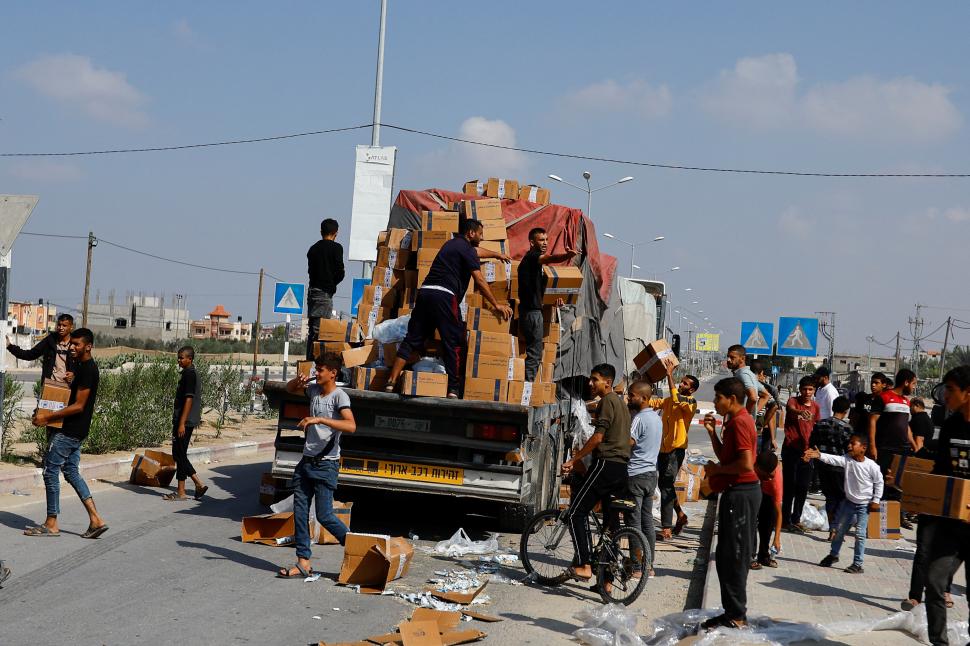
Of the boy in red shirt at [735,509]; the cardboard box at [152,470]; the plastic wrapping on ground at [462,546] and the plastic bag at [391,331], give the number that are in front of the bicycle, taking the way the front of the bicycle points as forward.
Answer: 3

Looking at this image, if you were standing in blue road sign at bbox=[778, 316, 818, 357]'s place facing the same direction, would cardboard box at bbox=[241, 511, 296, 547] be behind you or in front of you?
in front

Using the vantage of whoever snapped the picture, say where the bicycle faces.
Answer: facing away from the viewer and to the left of the viewer

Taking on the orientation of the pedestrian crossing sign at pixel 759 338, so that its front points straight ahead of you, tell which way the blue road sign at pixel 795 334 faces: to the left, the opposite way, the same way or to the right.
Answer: the same way

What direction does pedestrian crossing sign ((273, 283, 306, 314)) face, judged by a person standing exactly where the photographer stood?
facing the viewer

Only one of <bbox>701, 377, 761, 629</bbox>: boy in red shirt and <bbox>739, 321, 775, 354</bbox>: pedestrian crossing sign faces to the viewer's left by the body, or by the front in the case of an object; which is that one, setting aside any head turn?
the boy in red shirt

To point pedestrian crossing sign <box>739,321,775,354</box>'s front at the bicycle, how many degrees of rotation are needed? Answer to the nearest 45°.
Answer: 0° — it already faces it

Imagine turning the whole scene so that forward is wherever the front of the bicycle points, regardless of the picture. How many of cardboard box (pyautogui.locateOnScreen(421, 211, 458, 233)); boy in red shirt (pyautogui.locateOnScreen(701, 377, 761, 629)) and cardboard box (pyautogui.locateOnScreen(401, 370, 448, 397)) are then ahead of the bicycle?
2

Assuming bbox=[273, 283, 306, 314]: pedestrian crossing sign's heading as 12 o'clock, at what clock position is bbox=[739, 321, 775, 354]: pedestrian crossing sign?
bbox=[739, 321, 775, 354]: pedestrian crossing sign is roughly at 9 o'clock from bbox=[273, 283, 306, 314]: pedestrian crossing sign.

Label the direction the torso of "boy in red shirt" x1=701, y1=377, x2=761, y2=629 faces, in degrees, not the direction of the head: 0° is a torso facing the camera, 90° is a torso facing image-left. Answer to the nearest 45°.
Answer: approximately 90°

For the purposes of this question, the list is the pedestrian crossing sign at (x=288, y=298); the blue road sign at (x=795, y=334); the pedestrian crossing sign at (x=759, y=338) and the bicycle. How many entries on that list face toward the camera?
3

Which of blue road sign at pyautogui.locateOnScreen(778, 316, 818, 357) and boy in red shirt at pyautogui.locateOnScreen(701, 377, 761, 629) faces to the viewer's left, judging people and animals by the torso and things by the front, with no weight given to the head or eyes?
the boy in red shirt

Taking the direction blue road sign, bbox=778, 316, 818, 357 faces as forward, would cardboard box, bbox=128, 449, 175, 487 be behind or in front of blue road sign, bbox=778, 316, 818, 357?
in front

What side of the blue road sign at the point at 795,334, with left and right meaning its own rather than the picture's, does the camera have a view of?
front

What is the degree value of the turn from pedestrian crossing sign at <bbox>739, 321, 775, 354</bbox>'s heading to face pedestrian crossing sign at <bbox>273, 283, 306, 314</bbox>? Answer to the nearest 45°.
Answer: approximately 45° to its right

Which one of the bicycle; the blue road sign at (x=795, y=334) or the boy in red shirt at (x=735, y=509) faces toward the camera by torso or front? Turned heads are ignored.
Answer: the blue road sign
